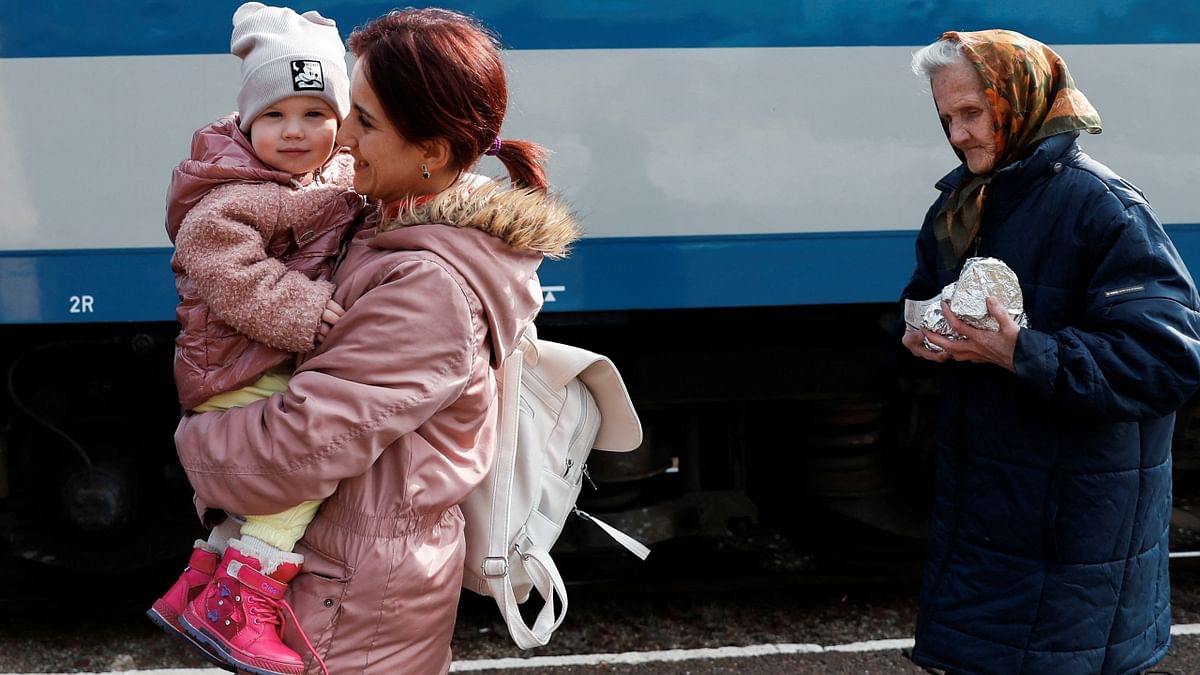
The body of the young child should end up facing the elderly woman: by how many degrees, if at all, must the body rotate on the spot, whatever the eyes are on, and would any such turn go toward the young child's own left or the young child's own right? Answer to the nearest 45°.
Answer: approximately 45° to the young child's own left

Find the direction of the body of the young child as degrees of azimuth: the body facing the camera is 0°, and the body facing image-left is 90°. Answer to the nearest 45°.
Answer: approximately 315°
